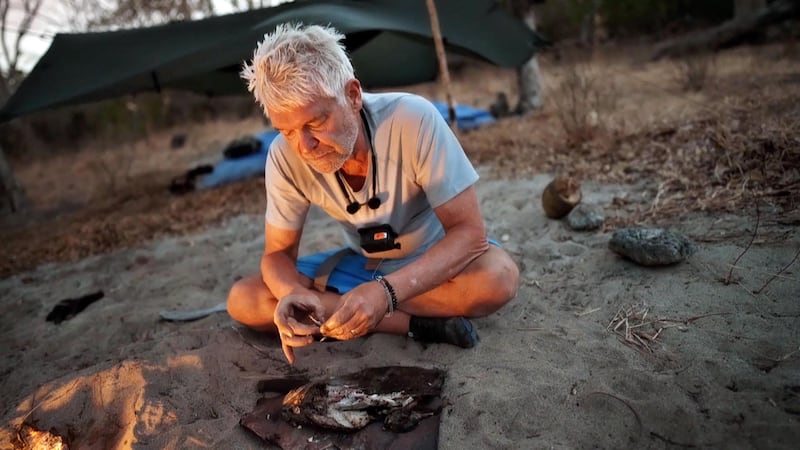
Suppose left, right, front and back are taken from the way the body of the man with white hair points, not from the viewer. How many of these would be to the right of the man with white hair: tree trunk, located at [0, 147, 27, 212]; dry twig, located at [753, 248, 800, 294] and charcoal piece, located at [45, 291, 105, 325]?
2

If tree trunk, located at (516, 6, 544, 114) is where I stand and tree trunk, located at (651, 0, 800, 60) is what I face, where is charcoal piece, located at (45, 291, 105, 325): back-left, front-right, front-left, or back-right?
back-right

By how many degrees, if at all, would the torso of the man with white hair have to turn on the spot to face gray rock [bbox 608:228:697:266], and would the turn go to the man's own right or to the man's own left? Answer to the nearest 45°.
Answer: approximately 135° to the man's own left

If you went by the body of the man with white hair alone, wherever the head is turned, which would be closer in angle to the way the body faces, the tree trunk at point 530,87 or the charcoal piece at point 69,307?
the charcoal piece

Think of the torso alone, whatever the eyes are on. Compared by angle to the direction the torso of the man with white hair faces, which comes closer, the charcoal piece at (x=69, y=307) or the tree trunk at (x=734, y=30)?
the charcoal piece

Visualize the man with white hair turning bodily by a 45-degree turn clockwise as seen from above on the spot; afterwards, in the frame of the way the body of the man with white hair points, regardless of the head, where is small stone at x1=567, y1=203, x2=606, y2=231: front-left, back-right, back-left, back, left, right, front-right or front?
back-right

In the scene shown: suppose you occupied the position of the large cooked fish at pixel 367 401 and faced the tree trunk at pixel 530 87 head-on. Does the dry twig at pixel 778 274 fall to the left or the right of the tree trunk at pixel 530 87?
right

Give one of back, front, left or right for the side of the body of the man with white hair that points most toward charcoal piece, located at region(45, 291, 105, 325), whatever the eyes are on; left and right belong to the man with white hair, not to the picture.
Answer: right

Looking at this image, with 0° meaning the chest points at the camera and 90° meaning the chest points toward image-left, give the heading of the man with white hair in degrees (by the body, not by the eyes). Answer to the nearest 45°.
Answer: approximately 45°

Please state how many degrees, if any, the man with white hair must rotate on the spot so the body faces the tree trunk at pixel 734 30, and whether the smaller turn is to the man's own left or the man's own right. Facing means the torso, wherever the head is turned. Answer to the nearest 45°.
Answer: approximately 180°

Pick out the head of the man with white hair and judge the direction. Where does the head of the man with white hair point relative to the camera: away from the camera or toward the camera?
toward the camera

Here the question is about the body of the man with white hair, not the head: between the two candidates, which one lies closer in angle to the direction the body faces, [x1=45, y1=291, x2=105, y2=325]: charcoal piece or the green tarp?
the charcoal piece

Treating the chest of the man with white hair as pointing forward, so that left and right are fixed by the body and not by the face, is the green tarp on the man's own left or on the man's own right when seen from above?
on the man's own right

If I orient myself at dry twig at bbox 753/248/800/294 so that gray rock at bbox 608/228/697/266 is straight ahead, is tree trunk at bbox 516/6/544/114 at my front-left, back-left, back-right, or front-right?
front-right

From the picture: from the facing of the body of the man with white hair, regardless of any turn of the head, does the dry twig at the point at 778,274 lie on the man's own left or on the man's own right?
on the man's own left
